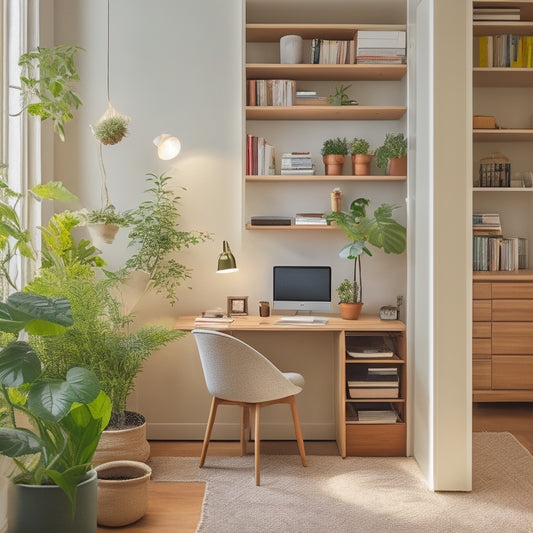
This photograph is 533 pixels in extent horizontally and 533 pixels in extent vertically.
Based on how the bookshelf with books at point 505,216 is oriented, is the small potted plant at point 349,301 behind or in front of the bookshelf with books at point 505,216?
in front

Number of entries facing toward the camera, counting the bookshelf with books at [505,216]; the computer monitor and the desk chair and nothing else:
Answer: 2

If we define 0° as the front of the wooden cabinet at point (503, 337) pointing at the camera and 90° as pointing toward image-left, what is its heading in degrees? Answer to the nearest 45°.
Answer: approximately 0°

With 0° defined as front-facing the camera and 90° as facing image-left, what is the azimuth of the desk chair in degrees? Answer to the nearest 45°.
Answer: approximately 225°
